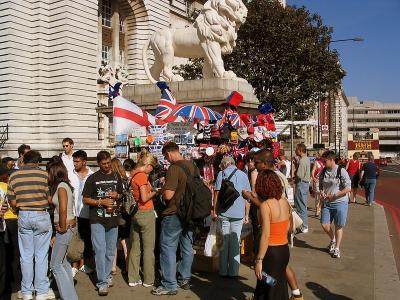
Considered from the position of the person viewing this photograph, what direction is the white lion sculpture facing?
facing to the right of the viewer

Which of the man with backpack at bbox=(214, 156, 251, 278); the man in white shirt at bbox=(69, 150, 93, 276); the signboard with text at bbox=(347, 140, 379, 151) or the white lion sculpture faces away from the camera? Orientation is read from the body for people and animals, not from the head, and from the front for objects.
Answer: the man with backpack

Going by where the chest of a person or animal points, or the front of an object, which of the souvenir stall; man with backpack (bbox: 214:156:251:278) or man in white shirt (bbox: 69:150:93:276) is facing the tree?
the man with backpack

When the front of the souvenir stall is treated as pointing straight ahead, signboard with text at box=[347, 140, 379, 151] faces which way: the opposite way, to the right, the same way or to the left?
the same way

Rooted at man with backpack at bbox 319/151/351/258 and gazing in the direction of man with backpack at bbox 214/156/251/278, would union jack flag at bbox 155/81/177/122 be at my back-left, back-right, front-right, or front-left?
front-right

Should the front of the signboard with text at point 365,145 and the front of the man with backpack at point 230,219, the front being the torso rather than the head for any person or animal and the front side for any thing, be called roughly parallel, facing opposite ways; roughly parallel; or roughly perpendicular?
roughly parallel, facing opposite ways

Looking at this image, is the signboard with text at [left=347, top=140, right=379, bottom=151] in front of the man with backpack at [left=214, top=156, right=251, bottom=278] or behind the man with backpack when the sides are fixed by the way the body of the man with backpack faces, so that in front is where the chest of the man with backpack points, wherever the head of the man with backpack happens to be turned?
in front

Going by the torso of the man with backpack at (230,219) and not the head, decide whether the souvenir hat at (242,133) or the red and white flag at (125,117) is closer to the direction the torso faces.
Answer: the souvenir hat

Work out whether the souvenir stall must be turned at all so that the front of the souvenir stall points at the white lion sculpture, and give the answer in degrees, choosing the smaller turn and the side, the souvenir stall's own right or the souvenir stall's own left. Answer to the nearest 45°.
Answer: approximately 180°

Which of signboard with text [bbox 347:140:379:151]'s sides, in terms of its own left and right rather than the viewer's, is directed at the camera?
front

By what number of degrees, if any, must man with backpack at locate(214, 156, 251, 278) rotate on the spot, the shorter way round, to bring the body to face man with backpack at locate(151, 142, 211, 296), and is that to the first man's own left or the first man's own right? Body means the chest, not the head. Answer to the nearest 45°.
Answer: approximately 135° to the first man's own left

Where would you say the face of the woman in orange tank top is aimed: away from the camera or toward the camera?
away from the camera

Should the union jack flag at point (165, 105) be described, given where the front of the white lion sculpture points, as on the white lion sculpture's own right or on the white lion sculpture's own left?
on the white lion sculpture's own right

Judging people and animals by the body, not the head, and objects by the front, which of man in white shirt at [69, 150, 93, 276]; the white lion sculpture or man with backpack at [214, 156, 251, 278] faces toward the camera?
the man in white shirt

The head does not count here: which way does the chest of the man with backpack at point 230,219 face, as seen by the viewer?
away from the camera

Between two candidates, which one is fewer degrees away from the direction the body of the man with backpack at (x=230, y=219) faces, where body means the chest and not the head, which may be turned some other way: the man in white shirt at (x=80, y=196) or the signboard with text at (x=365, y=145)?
the signboard with text

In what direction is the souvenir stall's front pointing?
toward the camera

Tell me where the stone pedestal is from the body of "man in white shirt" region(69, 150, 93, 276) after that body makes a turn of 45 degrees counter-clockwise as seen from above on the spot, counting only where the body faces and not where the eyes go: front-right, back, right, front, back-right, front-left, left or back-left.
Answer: left

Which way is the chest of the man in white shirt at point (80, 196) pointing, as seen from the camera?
toward the camera
